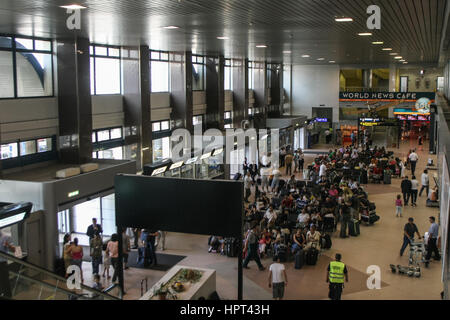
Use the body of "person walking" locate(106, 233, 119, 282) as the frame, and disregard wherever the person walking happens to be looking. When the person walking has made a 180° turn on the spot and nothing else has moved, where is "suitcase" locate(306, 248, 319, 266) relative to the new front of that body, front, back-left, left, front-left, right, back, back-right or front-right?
left

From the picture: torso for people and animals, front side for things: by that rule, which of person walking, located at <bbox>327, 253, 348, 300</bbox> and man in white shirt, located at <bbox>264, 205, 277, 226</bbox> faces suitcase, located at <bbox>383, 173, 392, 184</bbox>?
the person walking

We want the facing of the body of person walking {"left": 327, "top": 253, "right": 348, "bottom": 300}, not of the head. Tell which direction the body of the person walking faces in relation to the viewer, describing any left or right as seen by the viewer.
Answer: facing away from the viewer

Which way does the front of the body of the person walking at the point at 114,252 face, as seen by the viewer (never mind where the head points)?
away from the camera

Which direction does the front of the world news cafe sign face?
toward the camera
